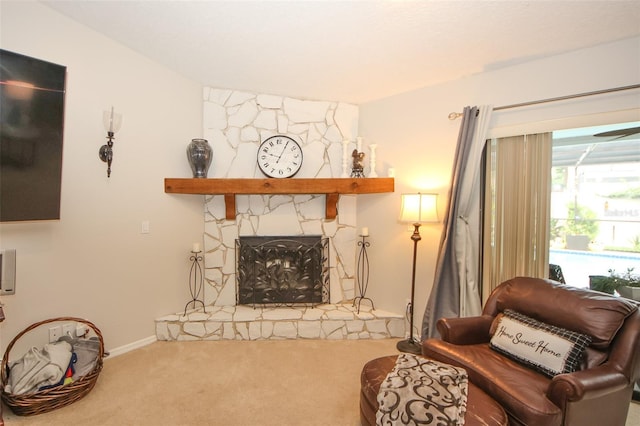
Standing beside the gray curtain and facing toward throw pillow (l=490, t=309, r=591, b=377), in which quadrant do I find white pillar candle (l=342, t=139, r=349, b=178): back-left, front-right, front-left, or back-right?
back-right

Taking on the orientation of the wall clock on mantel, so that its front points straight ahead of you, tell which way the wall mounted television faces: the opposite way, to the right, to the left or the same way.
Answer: to the left

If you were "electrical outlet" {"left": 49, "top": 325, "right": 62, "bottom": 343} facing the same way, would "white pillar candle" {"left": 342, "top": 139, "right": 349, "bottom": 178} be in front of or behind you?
in front

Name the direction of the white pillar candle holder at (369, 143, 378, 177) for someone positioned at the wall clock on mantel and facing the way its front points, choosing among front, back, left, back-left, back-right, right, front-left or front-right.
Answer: left

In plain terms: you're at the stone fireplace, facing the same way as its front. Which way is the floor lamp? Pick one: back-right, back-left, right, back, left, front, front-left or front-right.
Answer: front-left

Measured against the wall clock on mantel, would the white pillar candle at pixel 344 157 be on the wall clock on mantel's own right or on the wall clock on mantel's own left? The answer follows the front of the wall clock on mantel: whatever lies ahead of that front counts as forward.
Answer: on the wall clock on mantel's own left

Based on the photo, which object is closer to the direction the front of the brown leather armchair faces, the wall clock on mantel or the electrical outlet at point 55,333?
the electrical outlet

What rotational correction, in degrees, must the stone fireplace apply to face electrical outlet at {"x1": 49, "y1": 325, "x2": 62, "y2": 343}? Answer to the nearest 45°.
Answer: approximately 45° to its right

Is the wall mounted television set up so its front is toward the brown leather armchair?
yes

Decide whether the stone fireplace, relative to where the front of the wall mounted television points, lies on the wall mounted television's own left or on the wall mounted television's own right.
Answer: on the wall mounted television's own left

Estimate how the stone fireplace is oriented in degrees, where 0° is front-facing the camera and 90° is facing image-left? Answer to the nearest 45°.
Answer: approximately 0°
